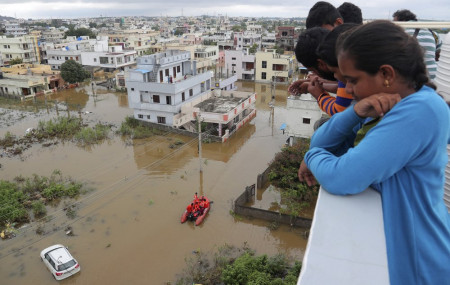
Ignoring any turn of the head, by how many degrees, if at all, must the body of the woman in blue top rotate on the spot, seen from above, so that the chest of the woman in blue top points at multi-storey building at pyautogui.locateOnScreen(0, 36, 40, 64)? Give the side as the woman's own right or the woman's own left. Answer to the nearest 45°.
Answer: approximately 45° to the woman's own right

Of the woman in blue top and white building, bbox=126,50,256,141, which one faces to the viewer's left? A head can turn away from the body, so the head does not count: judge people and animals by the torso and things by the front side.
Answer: the woman in blue top

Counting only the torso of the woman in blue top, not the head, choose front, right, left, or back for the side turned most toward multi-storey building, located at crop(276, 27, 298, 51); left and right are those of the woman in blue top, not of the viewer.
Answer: right

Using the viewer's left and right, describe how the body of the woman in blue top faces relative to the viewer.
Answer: facing to the left of the viewer

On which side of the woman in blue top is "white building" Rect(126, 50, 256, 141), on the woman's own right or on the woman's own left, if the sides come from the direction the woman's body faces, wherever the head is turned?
on the woman's own right

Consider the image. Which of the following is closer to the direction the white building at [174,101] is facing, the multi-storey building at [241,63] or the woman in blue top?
the woman in blue top

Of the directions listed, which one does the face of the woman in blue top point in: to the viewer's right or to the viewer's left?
to the viewer's left

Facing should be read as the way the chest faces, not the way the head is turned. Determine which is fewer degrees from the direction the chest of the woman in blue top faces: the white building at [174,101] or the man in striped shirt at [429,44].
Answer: the white building

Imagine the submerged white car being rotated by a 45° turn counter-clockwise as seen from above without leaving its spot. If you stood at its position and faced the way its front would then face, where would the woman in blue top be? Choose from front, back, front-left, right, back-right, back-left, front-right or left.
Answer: left
